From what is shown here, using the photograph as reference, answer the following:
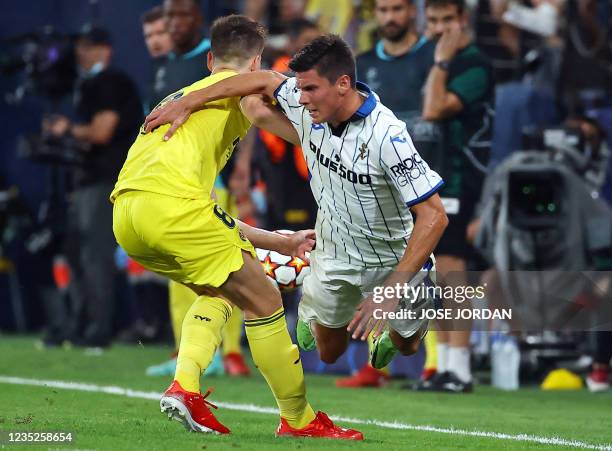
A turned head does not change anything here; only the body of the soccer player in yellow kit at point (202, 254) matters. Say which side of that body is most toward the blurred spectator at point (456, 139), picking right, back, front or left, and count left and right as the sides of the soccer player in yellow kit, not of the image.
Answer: front

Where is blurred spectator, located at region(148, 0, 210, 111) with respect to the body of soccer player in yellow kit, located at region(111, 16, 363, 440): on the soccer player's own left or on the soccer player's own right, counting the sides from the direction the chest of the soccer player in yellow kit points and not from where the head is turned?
on the soccer player's own left

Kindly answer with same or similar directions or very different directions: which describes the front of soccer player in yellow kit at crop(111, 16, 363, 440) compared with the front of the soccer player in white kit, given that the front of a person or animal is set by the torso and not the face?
very different directions

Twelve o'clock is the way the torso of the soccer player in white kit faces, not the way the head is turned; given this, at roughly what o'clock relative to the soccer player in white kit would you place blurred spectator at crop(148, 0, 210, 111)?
The blurred spectator is roughly at 4 o'clock from the soccer player in white kit.

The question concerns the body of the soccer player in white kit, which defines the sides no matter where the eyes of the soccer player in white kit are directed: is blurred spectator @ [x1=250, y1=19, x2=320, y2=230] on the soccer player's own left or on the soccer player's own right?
on the soccer player's own right

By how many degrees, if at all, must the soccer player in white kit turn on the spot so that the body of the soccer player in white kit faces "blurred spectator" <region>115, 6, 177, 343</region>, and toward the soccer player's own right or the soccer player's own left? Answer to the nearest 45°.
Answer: approximately 135° to the soccer player's own right

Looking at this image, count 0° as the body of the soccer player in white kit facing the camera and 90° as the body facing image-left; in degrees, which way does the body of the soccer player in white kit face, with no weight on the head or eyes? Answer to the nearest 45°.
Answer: approximately 45°

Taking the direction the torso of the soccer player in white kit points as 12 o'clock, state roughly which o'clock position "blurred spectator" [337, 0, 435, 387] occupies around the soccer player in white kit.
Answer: The blurred spectator is roughly at 5 o'clock from the soccer player in white kit.

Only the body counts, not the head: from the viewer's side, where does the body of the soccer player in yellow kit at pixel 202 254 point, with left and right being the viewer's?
facing away from the viewer and to the right of the viewer
